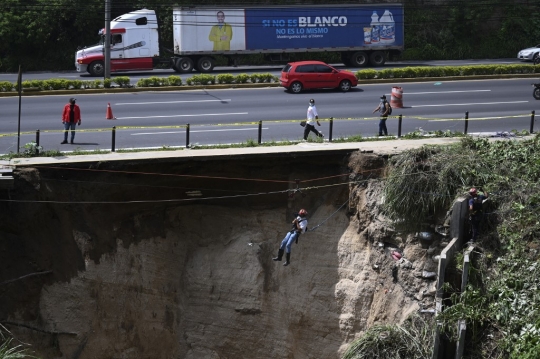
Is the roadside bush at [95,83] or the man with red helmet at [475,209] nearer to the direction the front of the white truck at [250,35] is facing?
the roadside bush

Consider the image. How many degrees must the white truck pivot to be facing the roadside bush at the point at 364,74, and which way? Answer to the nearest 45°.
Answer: approximately 135° to its left

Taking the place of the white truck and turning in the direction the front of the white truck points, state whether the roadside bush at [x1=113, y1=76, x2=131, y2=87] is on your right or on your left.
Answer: on your left

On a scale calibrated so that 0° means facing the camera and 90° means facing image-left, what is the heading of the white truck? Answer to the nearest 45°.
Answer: approximately 90°

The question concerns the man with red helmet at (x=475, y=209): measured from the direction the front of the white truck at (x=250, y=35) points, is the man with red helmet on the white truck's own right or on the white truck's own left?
on the white truck's own left

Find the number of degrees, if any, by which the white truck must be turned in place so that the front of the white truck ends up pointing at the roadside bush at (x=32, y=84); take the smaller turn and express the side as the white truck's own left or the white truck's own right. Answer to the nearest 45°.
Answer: approximately 45° to the white truck's own left

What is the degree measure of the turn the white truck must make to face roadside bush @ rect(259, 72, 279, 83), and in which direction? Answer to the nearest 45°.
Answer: approximately 90° to its left

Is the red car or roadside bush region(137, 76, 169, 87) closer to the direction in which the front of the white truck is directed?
the roadside bush

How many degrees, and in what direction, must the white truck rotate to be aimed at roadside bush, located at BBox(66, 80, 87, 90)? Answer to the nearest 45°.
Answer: approximately 45° to its left

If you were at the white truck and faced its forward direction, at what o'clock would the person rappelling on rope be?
The person rappelling on rope is roughly at 9 o'clock from the white truck.

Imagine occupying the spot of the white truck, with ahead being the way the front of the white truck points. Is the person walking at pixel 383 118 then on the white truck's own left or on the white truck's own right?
on the white truck's own left

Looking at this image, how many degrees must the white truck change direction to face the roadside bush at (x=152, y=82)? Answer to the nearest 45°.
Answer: approximately 45° to its left
